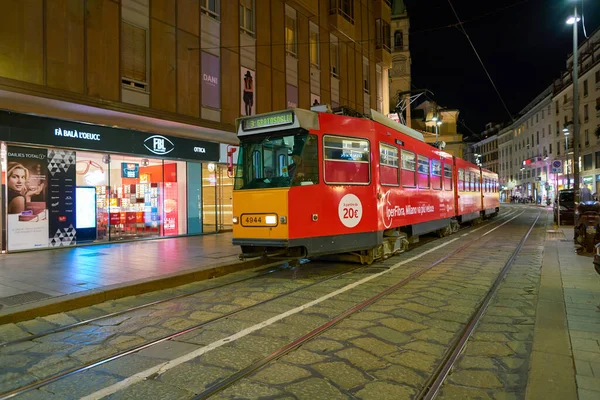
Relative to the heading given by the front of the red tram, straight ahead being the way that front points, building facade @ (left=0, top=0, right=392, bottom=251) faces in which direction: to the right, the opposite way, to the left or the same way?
to the left

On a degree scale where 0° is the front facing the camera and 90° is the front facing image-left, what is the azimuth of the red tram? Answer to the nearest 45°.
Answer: approximately 45°

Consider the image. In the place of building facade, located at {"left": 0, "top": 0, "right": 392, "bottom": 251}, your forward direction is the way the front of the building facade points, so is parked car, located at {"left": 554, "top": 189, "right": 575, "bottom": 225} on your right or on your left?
on your left

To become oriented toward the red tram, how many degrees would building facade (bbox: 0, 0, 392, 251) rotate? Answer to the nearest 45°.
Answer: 0° — it already faces it

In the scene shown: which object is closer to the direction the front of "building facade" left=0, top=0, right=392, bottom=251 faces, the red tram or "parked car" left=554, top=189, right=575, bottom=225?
the red tram

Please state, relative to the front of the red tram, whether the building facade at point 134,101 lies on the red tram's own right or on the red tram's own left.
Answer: on the red tram's own right

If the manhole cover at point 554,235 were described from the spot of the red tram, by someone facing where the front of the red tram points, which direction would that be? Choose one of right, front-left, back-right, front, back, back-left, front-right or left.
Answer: back
